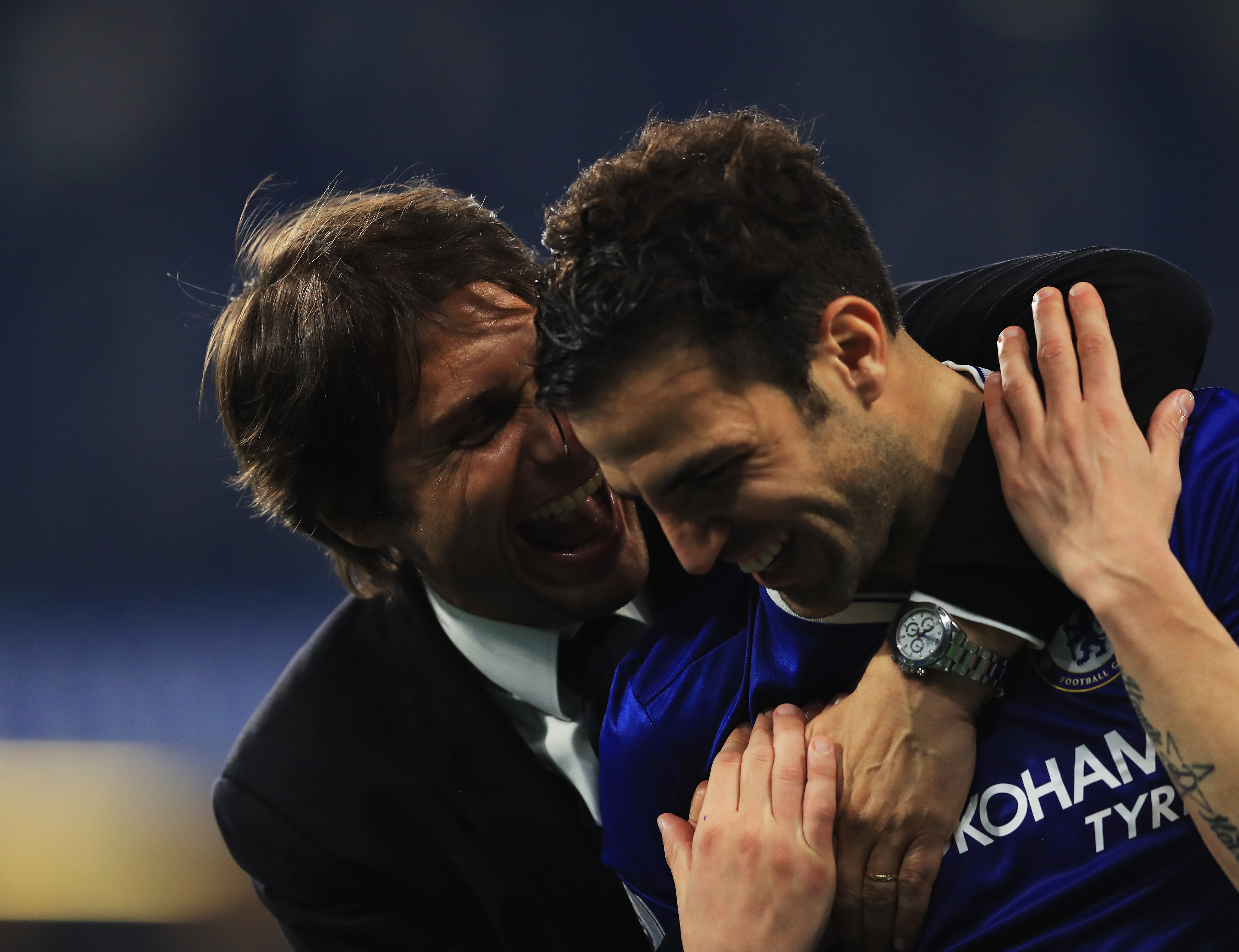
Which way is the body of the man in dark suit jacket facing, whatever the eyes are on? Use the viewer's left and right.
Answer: facing the viewer and to the right of the viewer

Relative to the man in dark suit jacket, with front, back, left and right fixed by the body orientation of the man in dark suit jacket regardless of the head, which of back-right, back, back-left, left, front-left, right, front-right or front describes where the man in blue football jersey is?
front

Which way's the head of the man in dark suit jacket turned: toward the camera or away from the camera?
toward the camera
